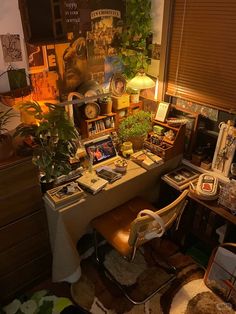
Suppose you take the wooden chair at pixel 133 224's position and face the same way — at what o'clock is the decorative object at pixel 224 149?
The decorative object is roughly at 3 o'clock from the wooden chair.

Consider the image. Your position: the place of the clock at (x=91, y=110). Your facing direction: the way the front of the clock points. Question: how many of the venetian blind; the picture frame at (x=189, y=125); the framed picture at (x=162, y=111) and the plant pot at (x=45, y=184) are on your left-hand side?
3

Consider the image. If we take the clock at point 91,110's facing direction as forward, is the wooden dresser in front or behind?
in front

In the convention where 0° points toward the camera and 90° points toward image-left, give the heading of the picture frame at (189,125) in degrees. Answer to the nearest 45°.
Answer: approximately 45°

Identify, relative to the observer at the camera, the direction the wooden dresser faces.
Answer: facing the viewer and to the right of the viewer

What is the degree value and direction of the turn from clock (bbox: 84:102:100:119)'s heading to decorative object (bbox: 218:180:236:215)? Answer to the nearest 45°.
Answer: approximately 45° to its left

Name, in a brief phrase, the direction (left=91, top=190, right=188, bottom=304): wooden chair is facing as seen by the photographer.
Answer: facing away from the viewer and to the left of the viewer

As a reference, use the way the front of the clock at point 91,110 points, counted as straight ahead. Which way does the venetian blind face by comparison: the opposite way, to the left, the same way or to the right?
to the right

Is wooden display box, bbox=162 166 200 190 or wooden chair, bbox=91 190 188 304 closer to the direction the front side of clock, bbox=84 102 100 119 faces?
the wooden chair

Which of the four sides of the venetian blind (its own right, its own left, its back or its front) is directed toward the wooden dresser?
front

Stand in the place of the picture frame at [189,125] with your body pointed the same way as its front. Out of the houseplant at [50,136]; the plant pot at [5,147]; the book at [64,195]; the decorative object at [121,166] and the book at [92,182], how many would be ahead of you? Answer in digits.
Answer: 5

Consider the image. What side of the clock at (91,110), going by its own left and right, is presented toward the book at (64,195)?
front

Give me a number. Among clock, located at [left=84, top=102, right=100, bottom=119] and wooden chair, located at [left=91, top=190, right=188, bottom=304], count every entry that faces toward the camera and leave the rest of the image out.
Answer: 1

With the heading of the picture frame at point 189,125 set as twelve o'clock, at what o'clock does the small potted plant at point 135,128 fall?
The small potted plant is roughly at 1 o'clock from the picture frame.
